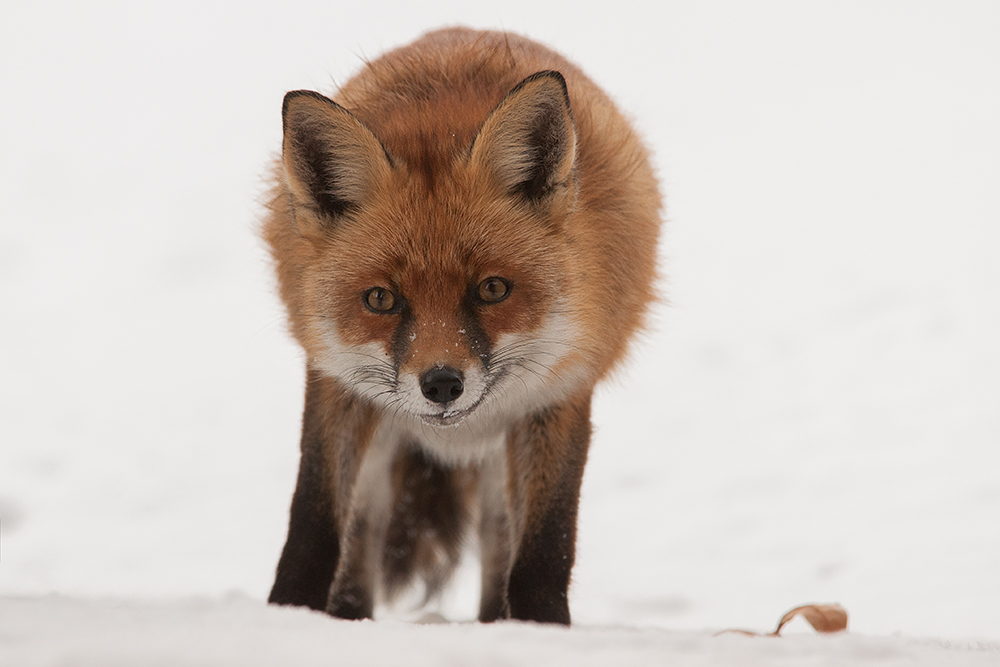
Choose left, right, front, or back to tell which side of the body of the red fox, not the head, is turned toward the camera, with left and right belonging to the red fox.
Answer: front

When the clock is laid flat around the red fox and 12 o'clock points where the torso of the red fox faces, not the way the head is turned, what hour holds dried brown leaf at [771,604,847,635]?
The dried brown leaf is roughly at 10 o'clock from the red fox.
